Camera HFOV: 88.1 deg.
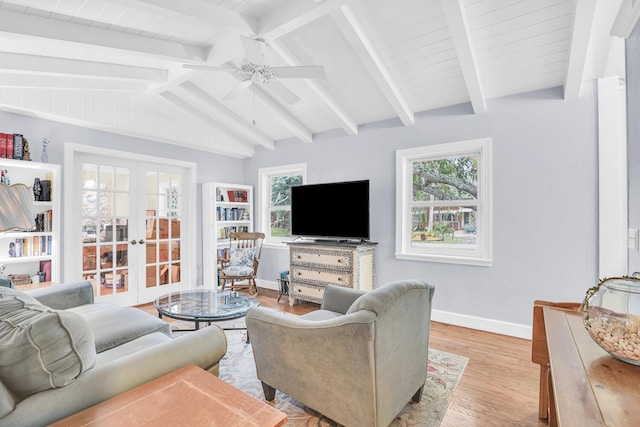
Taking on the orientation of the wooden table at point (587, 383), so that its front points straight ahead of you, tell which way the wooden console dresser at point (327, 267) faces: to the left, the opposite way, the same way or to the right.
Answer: to the left

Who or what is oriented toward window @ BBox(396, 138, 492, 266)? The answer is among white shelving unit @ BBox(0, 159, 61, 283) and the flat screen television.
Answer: the white shelving unit

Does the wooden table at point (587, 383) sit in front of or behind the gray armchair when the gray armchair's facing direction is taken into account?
behind

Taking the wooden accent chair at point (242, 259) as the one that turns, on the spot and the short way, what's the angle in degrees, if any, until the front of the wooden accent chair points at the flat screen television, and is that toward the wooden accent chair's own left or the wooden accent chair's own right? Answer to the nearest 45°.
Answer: approximately 90° to the wooden accent chair's own left
